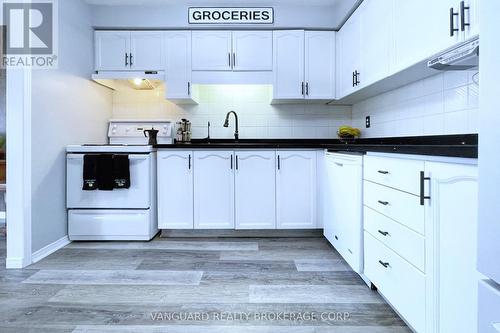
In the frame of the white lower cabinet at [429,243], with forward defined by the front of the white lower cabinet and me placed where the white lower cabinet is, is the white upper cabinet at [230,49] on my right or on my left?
on my right

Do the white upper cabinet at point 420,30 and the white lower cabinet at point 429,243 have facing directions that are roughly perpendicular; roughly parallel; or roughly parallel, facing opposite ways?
roughly parallel

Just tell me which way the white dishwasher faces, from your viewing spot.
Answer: facing the viewer and to the left of the viewer

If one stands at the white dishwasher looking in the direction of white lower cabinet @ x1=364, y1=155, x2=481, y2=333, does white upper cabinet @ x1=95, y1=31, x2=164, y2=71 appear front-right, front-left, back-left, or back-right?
back-right

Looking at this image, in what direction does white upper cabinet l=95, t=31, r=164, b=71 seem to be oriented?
toward the camera

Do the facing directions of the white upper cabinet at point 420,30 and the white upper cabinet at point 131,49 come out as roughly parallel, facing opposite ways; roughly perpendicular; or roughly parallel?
roughly perpendicular

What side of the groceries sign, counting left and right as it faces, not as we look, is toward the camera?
front

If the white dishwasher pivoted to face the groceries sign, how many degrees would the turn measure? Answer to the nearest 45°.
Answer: approximately 90° to its right

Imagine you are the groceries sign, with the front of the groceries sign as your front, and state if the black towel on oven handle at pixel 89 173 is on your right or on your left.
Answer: on your right

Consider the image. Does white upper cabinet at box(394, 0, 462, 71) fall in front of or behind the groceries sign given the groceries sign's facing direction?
in front

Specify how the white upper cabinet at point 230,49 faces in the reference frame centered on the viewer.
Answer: facing the viewer

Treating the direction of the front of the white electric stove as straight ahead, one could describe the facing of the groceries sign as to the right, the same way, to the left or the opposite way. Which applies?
the same way

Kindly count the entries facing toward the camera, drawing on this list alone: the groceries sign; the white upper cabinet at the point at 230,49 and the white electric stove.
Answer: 3

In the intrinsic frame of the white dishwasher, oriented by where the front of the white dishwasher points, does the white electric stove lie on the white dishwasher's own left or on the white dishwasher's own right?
on the white dishwasher's own right
